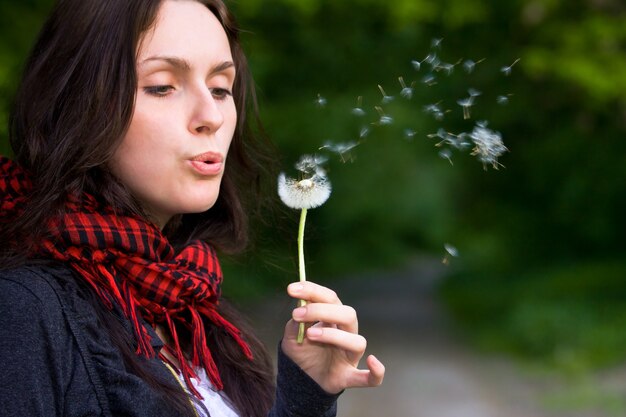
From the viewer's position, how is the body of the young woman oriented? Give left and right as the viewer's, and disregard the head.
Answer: facing the viewer and to the right of the viewer

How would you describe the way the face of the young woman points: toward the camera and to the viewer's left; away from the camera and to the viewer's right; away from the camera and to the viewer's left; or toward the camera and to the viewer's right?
toward the camera and to the viewer's right
